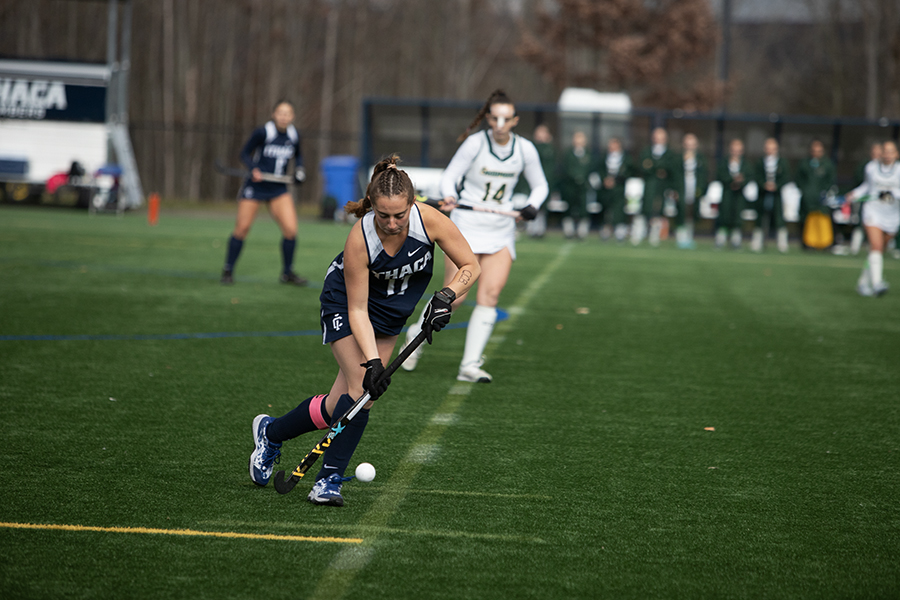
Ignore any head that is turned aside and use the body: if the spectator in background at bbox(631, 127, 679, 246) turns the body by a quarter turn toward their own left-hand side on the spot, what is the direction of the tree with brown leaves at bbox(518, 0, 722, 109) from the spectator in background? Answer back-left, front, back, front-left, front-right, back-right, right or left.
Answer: left

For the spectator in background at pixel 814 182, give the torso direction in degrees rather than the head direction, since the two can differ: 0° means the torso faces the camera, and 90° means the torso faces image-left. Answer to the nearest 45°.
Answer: approximately 0°

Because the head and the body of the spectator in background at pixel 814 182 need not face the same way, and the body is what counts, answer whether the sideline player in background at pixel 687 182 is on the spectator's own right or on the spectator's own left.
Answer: on the spectator's own right

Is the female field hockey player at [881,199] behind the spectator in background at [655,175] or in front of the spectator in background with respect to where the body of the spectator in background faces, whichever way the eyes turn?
in front

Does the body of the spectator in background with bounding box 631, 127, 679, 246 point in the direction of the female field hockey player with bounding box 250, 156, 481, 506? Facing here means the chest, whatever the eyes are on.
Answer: yes

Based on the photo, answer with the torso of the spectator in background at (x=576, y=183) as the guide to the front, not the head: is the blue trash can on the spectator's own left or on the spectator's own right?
on the spectator's own right

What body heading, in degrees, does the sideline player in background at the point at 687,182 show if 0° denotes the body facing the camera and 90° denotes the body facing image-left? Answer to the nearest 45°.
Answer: approximately 0°
